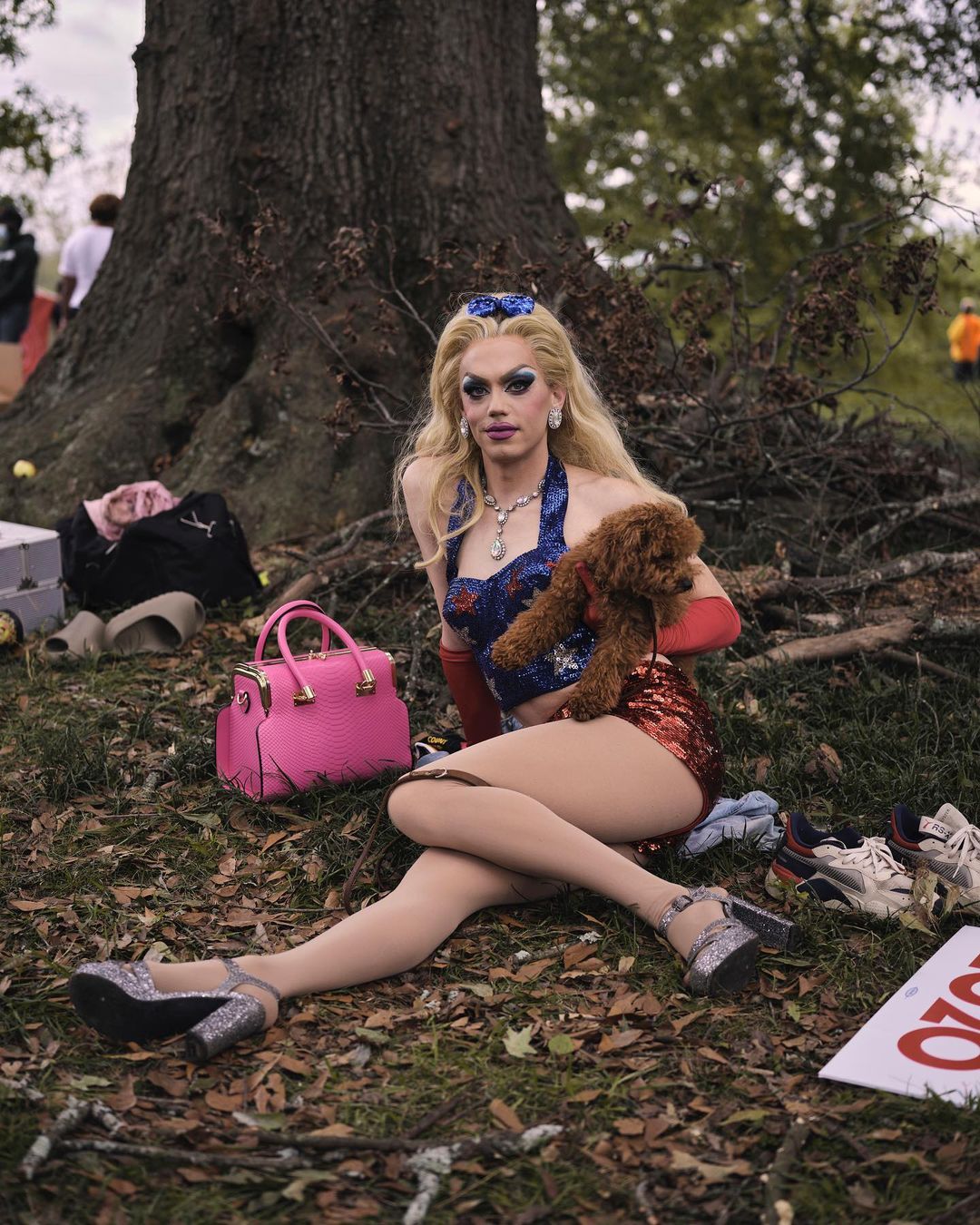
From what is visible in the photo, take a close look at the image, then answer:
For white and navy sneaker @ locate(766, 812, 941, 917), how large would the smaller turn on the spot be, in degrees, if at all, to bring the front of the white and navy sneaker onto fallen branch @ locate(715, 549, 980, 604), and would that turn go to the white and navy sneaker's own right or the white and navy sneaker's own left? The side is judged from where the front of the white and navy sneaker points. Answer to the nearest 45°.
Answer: approximately 135° to the white and navy sneaker's own left

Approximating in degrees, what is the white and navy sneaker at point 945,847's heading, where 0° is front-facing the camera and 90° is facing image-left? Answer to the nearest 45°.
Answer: approximately 315°

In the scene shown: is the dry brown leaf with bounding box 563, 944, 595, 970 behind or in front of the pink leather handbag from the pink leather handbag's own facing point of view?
in front

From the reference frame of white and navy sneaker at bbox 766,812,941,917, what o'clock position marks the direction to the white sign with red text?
The white sign with red text is roughly at 3 o'clock from the white and navy sneaker.

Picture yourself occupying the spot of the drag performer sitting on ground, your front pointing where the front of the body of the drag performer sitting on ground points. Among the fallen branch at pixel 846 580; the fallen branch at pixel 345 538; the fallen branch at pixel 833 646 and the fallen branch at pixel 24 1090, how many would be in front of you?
1

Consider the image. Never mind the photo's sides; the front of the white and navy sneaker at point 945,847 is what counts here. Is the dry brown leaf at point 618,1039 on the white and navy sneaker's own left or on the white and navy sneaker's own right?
on the white and navy sneaker's own right

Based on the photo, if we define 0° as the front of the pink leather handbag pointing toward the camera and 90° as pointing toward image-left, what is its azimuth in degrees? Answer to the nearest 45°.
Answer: approximately 315°

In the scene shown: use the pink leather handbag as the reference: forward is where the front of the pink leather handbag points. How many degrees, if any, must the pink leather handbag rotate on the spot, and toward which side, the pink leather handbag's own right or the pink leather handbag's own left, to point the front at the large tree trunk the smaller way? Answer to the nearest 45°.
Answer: approximately 135° to the pink leather handbag's own left

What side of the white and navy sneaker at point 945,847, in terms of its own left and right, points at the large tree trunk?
back
